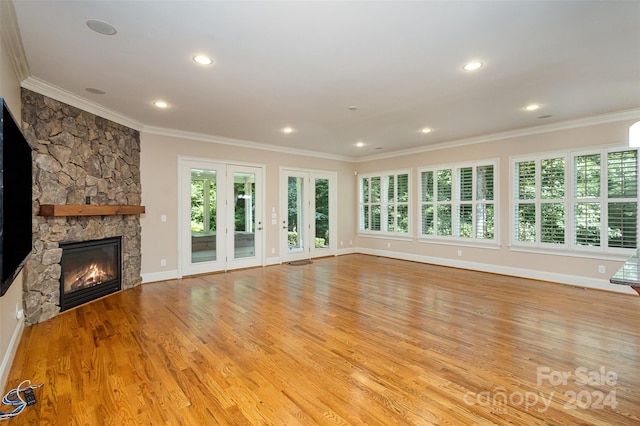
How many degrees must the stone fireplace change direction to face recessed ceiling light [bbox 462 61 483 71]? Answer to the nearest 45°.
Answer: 0° — it already faces it

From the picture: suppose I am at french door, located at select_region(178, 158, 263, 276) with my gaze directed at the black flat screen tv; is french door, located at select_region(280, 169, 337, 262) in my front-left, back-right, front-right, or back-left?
back-left

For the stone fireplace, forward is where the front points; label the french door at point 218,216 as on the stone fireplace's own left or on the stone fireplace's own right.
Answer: on the stone fireplace's own left

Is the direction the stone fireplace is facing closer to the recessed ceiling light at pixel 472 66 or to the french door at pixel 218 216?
the recessed ceiling light

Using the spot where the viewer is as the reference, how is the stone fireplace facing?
facing the viewer and to the right of the viewer

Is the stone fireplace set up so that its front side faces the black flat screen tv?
no

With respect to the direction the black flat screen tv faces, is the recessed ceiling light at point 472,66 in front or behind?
in front

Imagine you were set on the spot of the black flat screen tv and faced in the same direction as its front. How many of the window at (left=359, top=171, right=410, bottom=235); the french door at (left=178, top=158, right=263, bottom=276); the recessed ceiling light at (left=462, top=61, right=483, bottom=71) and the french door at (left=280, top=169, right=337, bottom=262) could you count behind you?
0

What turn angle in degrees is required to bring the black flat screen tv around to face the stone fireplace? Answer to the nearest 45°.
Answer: approximately 90° to its left

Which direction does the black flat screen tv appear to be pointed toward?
to the viewer's right

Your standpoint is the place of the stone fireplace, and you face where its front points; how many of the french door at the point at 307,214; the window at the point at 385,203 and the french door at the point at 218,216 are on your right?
0

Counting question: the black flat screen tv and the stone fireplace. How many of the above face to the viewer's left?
0

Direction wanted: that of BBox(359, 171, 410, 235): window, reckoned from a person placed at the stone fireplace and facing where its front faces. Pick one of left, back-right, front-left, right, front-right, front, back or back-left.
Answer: front-left

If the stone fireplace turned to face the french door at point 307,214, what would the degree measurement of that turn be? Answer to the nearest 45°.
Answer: approximately 45° to its left
